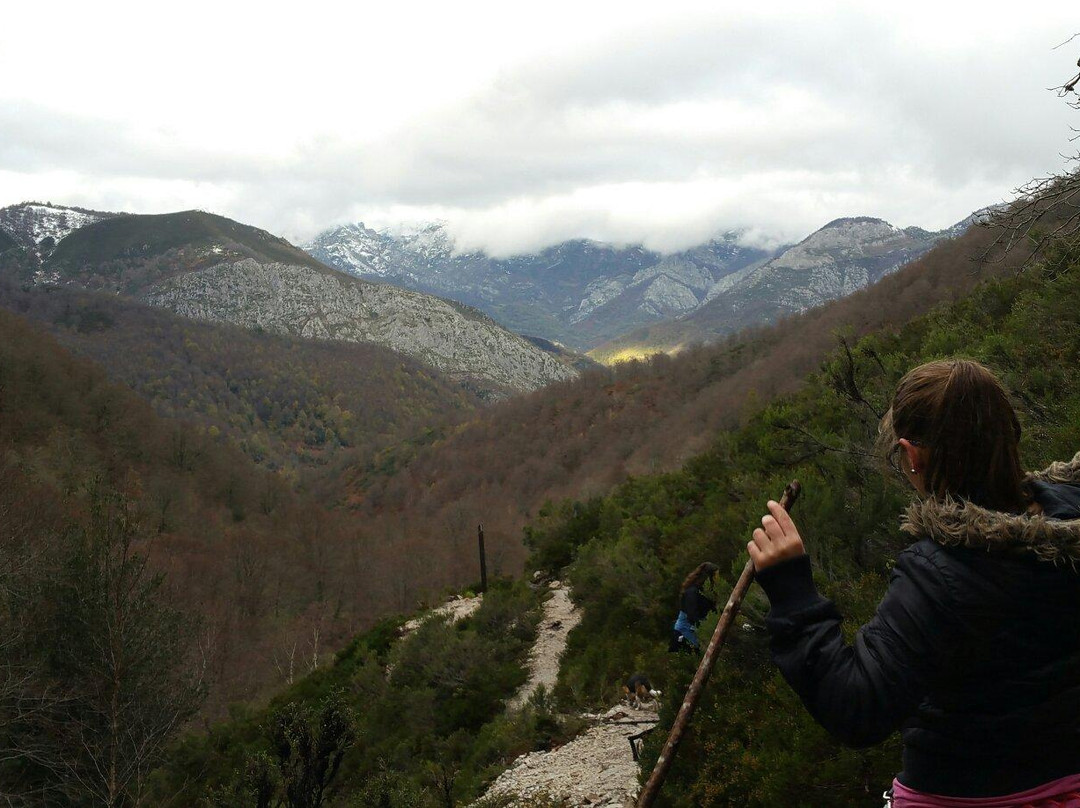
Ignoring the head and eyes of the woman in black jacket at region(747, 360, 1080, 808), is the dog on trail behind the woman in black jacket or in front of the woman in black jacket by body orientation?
in front

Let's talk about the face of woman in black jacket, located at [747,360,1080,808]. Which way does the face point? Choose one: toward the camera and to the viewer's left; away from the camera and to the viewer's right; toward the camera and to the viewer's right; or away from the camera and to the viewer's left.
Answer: away from the camera and to the viewer's left

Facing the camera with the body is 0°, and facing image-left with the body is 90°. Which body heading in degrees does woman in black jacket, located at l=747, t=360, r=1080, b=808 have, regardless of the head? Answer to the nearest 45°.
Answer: approximately 135°
